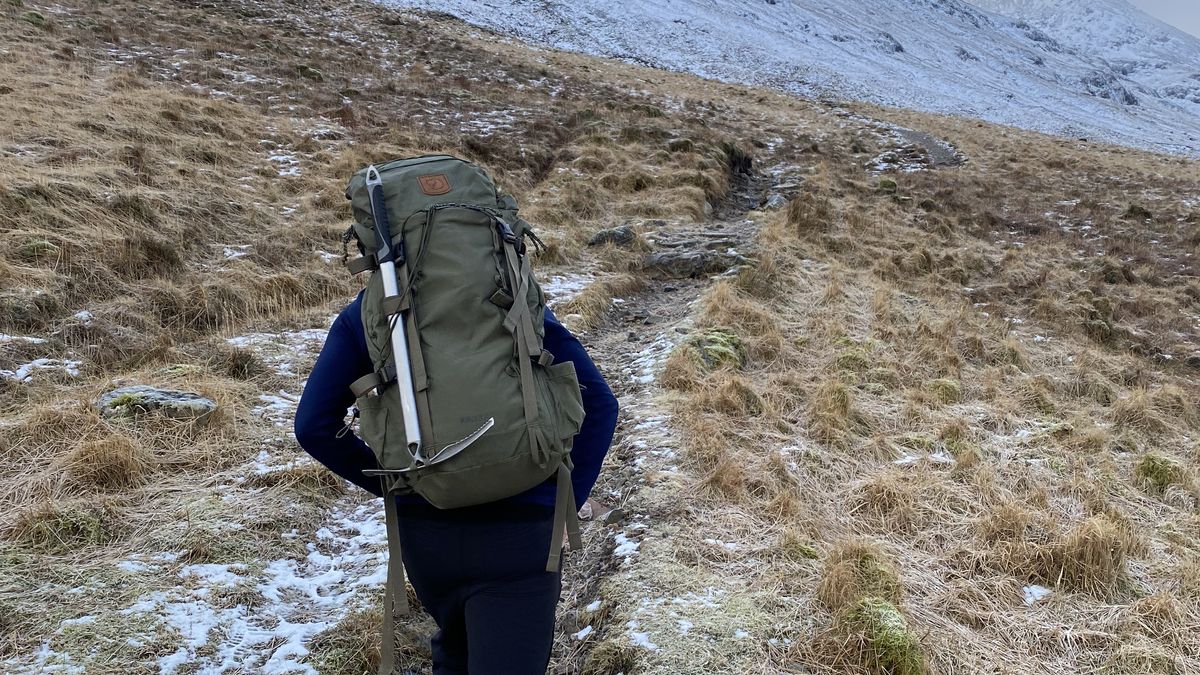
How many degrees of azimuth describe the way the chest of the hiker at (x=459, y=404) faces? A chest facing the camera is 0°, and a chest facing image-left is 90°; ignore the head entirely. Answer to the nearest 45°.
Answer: approximately 180°

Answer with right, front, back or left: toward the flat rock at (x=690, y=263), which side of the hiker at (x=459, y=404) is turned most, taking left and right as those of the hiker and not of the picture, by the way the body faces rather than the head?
front

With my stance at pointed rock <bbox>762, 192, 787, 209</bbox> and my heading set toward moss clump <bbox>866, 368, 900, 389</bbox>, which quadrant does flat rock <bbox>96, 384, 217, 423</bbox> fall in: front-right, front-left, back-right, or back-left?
front-right

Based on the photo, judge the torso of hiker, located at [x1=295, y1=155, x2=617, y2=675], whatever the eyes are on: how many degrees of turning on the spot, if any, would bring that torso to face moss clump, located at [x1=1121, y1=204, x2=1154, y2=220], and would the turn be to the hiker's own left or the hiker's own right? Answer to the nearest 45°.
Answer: approximately 45° to the hiker's own right

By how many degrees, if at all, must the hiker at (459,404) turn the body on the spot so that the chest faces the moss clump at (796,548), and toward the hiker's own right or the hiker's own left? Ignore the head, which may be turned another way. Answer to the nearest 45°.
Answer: approximately 45° to the hiker's own right

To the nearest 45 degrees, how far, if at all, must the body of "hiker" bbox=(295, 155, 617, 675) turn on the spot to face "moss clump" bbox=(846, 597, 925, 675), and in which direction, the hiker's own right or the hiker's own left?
approximately 90° to the hiker's own right

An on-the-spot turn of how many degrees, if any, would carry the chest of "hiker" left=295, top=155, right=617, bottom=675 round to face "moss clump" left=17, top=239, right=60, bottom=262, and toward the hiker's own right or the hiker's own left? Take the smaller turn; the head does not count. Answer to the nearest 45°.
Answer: approximately 45° to the hiker's own left

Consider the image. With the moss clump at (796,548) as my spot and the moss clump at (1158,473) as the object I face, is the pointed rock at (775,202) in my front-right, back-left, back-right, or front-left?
front-left

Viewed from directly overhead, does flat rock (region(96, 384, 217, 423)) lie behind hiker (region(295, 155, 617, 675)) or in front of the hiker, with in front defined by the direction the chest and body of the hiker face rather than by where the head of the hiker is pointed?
in front

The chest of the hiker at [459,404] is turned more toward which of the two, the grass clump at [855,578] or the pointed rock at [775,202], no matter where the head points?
the pointed rock

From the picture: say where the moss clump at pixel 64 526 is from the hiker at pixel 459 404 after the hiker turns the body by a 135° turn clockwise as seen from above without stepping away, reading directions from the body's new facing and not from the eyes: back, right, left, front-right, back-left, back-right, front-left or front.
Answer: back

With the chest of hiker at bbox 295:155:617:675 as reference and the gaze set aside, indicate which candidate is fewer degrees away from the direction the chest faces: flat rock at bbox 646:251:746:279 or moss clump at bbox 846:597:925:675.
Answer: the flat rock

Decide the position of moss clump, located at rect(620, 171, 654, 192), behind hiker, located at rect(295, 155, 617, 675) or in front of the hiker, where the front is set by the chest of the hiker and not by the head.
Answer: in front

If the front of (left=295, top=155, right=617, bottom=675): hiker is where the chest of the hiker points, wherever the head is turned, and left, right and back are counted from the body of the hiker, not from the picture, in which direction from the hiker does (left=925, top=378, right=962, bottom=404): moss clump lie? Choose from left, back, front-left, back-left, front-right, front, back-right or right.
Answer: front-right
